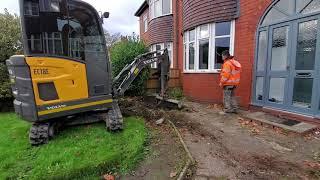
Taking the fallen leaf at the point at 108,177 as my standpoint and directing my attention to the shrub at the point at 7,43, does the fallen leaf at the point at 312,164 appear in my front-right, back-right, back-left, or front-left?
back-right

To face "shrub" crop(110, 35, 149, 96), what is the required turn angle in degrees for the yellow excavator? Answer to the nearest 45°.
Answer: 0° — it already faces it

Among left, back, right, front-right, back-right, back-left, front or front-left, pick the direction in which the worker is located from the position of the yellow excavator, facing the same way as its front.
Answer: front-right

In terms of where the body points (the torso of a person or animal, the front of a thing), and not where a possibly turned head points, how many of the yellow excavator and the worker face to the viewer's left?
1

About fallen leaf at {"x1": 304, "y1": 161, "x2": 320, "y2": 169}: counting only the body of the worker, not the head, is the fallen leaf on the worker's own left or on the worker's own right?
on the worker's own left

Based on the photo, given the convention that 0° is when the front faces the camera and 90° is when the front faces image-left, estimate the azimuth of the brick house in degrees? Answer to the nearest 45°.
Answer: approximately 45°

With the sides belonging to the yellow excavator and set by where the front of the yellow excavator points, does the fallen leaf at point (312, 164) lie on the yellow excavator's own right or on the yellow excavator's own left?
on the yellow excavator's own right

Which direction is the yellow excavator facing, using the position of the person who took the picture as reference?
facing away from the viewer and to the right of the viewer

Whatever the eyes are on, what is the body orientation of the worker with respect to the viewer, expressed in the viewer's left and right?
facing to the left of the viewer

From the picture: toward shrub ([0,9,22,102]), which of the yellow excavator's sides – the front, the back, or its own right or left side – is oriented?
left

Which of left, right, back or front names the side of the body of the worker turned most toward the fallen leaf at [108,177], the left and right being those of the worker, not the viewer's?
left
